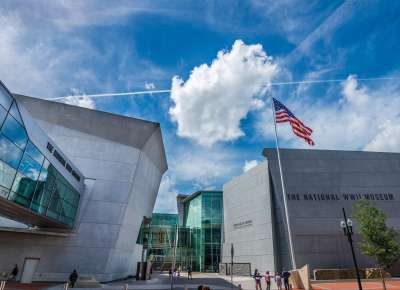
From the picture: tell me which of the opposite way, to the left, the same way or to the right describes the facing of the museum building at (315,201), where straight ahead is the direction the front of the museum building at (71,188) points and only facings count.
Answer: to the right

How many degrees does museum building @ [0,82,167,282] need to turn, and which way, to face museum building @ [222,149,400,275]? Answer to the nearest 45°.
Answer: approximately 45° to its left

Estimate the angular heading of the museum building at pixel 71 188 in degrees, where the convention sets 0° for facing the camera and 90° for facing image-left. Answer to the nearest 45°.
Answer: approximately 315°

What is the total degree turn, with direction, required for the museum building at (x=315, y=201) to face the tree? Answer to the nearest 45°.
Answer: approximately 45° to its left

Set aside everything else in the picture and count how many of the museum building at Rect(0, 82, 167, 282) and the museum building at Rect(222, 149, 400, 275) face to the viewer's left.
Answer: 0

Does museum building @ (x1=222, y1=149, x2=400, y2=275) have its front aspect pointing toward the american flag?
yes

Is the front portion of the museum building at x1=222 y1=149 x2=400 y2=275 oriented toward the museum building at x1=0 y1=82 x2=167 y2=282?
no

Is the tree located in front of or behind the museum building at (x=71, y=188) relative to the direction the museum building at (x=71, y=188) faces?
in front

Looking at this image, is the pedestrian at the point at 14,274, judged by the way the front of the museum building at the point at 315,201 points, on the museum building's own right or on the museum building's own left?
on the museum building's own right

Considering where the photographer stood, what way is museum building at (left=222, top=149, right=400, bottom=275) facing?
facing the viewer

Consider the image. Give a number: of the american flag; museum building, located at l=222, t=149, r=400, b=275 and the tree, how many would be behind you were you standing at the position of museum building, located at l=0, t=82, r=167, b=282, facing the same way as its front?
0
